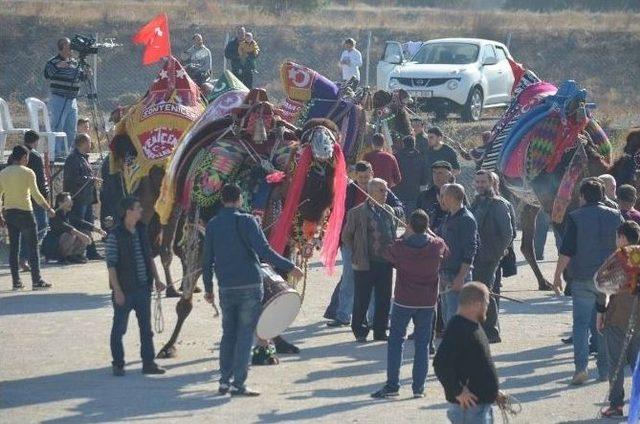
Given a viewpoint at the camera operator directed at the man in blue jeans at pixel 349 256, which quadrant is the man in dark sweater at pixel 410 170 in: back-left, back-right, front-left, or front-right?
front-left

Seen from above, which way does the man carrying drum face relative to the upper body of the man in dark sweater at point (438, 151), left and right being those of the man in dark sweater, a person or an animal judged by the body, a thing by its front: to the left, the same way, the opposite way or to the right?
the opposite way

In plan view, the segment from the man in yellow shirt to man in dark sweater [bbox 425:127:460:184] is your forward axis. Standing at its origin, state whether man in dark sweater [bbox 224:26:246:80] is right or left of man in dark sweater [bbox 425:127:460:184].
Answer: left

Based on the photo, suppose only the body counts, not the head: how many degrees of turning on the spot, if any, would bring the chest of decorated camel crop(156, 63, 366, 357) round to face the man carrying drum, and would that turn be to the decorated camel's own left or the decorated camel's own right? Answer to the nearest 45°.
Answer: approximately 45° to the decorated camel's own right

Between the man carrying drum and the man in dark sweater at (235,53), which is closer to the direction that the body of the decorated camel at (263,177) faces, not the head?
the man carrying drum

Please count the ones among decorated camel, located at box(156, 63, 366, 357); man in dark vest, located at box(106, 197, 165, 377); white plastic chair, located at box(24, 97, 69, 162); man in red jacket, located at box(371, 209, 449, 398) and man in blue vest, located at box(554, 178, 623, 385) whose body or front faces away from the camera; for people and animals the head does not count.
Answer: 2

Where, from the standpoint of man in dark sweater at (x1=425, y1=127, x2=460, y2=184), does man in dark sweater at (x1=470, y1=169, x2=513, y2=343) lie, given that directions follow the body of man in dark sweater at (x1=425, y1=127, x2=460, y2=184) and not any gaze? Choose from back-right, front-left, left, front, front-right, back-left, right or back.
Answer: front-left

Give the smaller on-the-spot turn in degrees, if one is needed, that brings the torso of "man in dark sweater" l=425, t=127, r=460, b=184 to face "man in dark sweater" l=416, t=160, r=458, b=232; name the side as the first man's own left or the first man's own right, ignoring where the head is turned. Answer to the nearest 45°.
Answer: approximately 45° to the first man's own left

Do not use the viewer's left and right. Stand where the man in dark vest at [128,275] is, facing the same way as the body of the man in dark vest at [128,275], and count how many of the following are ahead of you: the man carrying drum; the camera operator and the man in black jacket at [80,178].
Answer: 1

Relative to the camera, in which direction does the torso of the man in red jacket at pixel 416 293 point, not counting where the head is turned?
away from the camera

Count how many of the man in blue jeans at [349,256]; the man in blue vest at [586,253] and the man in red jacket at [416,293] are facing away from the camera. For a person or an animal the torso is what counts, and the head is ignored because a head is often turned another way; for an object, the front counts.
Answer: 2

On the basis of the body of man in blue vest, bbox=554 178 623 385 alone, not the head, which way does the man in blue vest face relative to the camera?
away from the camera

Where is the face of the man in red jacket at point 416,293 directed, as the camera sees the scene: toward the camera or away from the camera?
away from the camera

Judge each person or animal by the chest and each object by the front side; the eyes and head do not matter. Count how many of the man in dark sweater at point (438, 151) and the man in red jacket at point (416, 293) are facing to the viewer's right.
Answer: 0

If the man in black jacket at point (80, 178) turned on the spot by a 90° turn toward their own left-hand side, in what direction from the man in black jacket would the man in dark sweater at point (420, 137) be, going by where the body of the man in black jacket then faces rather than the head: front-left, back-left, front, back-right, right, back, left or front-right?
right
